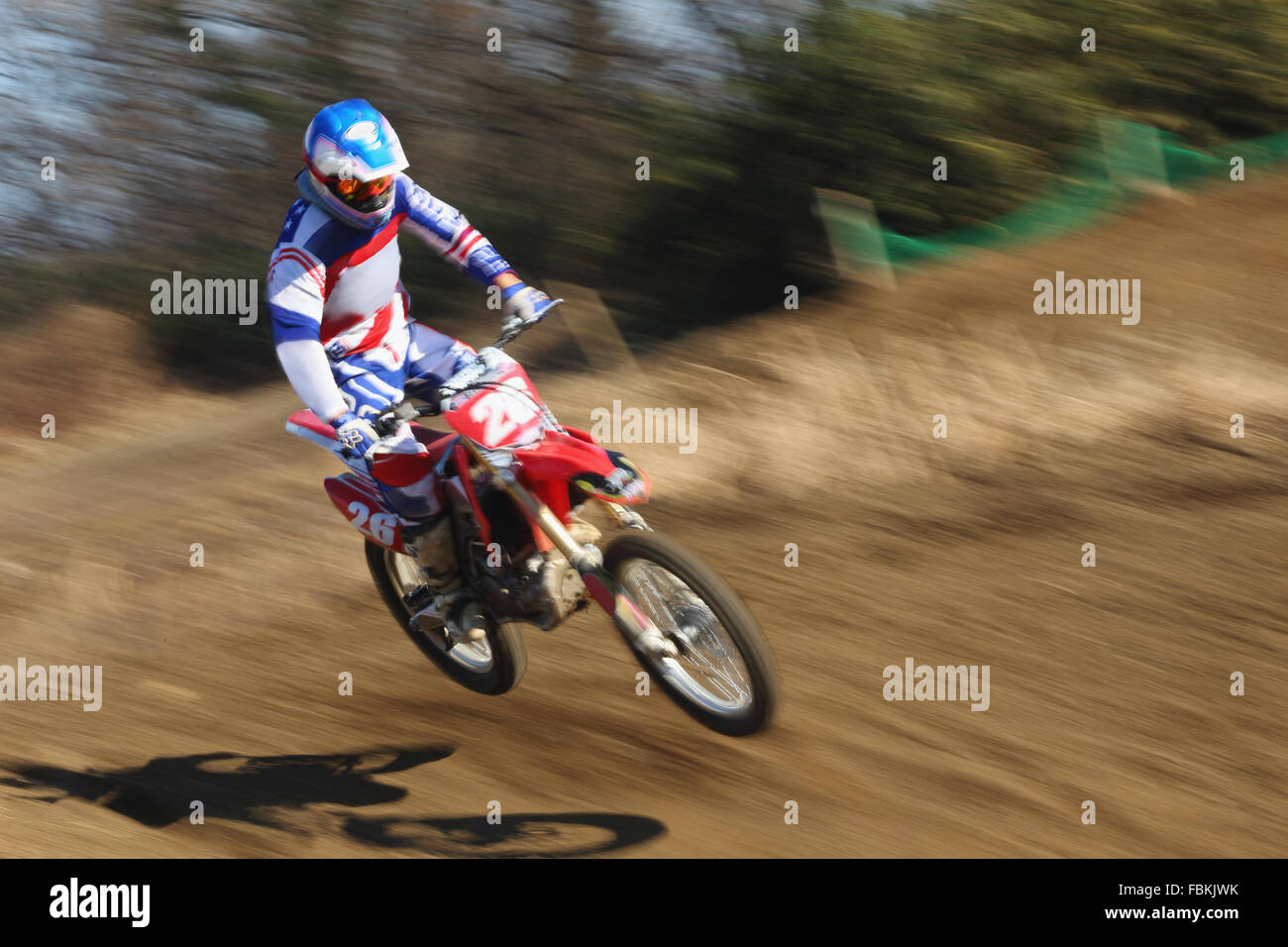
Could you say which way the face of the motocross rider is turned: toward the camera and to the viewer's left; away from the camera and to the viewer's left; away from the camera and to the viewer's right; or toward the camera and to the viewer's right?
toward the camera and to the viewer's right

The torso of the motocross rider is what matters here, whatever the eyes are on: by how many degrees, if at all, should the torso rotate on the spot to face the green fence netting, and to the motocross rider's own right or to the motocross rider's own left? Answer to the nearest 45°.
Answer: approximately 90° to the motocross rider's own left

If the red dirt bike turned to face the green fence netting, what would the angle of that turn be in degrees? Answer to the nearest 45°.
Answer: approximately 90° to its left

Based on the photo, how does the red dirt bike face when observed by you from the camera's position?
facing the viewer and to the right of the viewer
